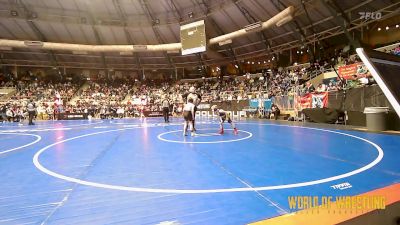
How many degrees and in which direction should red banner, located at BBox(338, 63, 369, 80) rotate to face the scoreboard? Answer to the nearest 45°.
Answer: approximately 90° to its right

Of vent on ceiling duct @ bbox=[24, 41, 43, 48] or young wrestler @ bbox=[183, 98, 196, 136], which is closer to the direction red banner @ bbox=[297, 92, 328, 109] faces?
the young wrestler

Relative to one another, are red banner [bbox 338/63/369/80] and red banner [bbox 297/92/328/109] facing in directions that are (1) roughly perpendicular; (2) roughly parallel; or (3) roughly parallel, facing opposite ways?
roughly parallel

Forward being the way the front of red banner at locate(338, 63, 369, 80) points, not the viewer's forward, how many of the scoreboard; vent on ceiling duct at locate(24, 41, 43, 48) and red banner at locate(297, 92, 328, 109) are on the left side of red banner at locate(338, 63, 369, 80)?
0

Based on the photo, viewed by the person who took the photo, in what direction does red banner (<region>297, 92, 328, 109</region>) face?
facing the viewer

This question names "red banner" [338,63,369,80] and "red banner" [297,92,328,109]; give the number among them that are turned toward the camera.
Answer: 2

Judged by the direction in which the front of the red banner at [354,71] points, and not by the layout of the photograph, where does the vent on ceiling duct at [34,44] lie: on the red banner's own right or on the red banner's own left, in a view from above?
on the red banner's own right

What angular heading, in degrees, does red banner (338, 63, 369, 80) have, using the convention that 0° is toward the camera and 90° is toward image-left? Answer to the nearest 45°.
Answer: approximately 0°

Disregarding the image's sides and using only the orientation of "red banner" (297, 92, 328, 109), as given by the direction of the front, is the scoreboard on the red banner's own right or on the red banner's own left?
on the red banner's own right

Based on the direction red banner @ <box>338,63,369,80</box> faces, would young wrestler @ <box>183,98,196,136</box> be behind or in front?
in front

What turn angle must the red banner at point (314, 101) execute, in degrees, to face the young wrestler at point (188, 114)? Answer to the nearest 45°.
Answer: approximately 45° to its right
